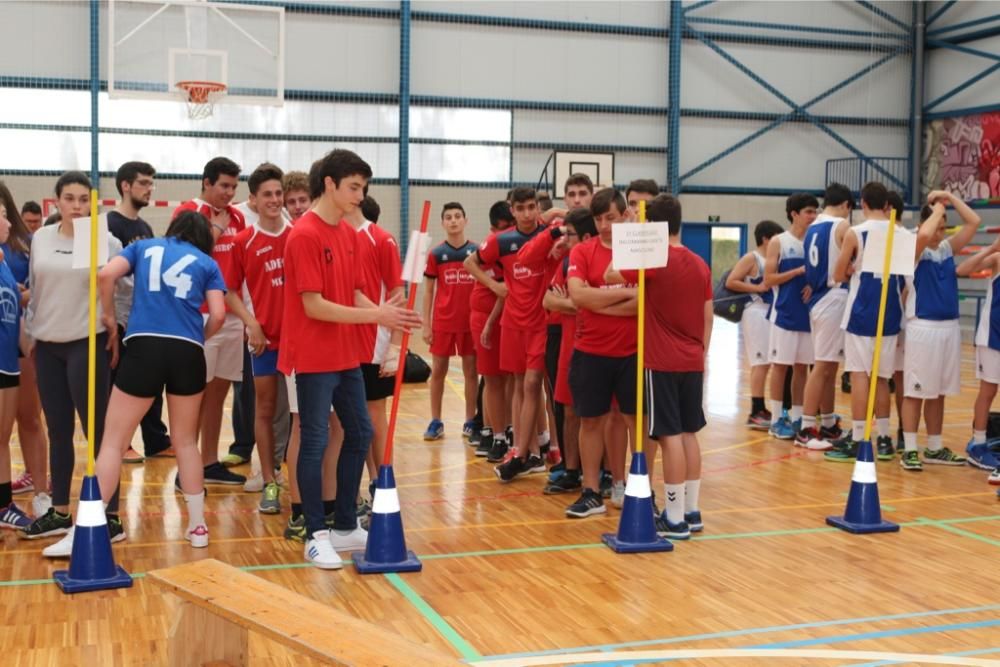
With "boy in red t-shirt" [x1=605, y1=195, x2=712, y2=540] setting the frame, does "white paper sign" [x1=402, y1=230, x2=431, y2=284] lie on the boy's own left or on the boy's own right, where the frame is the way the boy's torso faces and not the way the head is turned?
on the boy's own left

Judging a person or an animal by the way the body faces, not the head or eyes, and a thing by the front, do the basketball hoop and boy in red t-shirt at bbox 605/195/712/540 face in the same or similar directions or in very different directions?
very different directions

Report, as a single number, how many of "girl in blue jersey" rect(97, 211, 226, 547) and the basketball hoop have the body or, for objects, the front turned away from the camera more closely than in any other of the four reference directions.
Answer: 1

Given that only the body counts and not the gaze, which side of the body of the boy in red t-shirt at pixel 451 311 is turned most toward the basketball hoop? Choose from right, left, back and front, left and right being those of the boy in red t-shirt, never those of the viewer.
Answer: back

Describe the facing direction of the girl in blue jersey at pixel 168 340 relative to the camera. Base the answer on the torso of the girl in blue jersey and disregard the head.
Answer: away from the camera

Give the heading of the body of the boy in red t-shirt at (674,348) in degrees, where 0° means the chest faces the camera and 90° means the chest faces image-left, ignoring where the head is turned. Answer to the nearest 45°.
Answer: approximately 135°

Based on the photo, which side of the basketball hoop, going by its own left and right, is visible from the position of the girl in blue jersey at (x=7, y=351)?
front

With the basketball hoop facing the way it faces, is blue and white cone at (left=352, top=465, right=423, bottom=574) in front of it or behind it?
in front

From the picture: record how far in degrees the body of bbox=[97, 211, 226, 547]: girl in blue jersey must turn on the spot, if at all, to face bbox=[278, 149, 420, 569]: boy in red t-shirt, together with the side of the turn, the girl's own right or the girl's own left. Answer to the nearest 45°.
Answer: approximately 135° to the girl's own right

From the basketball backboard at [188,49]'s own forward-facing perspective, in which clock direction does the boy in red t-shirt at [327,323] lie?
The boy in red t-shirt is roughly at 12 o'clock from the basketball backboard.

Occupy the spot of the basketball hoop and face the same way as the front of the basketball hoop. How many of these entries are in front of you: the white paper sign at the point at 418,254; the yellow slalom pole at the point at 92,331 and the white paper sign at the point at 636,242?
3
